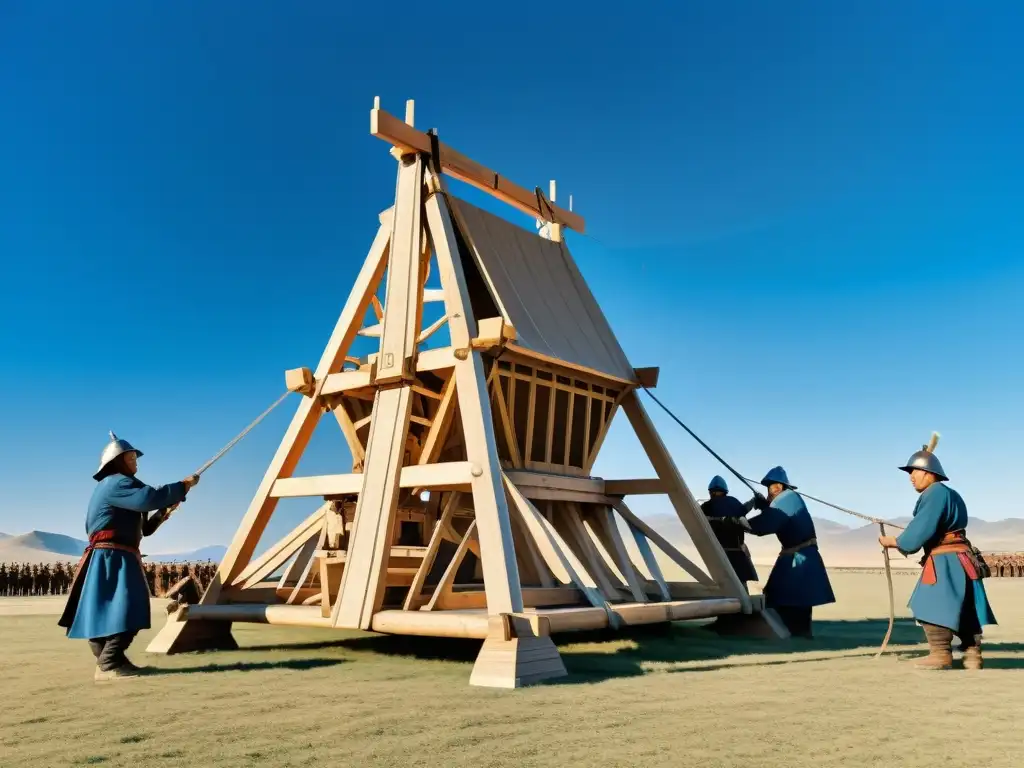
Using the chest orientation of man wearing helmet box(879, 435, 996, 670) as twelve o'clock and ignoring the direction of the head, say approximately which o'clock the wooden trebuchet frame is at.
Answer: The wooden trebuchet frame is roughly at 12 o'clock from the man wearing helmet.

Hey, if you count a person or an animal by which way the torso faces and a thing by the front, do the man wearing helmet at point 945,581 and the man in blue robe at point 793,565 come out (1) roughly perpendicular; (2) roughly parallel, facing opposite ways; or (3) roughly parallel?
roughly parallel

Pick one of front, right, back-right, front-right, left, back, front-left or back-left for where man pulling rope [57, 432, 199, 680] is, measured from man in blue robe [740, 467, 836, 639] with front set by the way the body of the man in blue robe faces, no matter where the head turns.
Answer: front-left

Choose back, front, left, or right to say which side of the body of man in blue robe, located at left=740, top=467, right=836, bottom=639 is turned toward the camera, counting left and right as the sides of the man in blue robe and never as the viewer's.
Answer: left

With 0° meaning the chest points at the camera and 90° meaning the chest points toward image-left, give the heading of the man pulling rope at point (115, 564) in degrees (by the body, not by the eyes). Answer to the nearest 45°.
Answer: approximately 270°

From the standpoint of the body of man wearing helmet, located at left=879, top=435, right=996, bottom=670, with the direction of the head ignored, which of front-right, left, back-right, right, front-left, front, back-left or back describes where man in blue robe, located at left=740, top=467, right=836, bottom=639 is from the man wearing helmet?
front-right

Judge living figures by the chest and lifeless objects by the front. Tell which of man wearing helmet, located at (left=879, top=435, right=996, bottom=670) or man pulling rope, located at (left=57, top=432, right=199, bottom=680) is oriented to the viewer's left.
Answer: the man wearing helmet

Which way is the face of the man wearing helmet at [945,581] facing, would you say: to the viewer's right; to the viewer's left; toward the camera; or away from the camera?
to the viewer's left

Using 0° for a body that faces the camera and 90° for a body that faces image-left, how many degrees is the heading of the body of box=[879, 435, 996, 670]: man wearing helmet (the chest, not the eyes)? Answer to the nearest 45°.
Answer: approximately 90°

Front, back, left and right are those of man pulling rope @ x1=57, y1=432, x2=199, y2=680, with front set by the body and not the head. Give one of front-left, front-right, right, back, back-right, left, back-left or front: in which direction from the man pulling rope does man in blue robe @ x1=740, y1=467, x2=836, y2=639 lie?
front

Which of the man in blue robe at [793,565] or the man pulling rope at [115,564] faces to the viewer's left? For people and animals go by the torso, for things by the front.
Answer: the man in blue robe

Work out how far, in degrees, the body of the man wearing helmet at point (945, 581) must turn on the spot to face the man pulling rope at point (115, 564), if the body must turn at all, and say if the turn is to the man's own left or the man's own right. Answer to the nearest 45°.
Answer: approximately 45° to the man's own left

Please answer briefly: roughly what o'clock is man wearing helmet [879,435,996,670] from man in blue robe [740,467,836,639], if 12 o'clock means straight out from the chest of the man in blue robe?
The man wearing helmet is roughly at 8 o'clock from the man in blue robe.

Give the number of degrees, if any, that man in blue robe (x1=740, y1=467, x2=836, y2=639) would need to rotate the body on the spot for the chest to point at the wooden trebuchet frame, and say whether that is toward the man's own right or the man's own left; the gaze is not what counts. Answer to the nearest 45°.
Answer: approximately 45° to the man's own left

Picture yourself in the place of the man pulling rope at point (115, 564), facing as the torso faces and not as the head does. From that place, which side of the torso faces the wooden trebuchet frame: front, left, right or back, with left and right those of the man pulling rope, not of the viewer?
front
